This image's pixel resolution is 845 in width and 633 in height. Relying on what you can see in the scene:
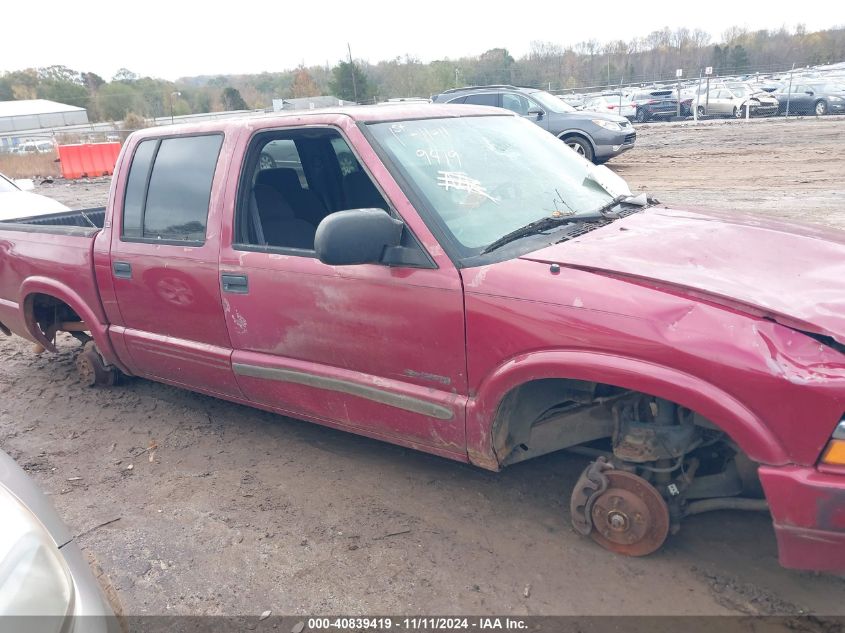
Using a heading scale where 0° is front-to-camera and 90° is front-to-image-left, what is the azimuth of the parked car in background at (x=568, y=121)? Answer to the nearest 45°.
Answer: approximately 315°

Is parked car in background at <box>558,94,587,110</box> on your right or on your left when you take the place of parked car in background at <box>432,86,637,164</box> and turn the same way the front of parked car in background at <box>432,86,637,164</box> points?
on your left

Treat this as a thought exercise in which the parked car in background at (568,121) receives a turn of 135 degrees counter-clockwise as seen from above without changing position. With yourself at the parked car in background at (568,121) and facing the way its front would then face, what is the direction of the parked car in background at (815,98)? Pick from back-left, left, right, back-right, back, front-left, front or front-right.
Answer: front-right

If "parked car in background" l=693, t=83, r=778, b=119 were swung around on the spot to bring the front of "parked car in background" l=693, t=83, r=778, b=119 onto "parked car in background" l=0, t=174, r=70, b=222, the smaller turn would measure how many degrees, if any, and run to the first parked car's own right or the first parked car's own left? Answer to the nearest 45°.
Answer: approximately 45° to the first parked car's own right

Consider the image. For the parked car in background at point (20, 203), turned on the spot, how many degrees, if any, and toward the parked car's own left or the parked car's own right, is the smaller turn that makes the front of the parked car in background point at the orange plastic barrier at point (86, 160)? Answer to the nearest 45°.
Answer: approximately 90° to the parked car's own left

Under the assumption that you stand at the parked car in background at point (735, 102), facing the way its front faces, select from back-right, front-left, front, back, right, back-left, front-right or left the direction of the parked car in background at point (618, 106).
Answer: back-right

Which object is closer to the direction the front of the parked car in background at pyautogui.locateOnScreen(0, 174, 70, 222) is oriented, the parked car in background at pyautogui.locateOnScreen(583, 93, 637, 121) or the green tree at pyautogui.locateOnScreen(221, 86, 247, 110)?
the parked car in background

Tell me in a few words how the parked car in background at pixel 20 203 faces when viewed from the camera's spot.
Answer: facing to the right of the viewer

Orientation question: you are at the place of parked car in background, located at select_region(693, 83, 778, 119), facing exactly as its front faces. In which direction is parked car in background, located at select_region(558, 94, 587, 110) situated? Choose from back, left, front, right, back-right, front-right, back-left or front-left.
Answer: back

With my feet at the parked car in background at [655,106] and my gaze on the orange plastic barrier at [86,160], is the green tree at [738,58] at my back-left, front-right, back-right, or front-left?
back-right
